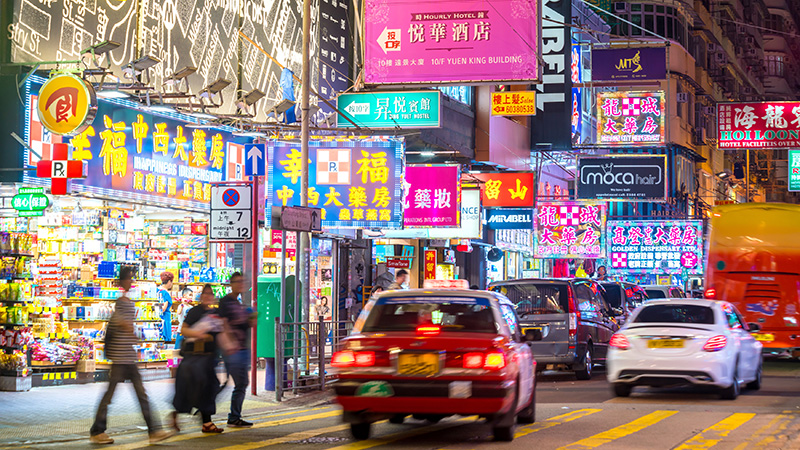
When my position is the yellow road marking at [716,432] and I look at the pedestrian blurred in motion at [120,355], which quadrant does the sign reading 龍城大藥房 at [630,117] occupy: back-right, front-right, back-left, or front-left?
back-right

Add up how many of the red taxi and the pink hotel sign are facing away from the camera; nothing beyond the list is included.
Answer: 1

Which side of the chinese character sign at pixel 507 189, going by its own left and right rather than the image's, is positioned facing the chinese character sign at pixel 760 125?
left

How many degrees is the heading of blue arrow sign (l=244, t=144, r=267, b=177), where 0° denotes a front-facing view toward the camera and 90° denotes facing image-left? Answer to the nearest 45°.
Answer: approximately 0°

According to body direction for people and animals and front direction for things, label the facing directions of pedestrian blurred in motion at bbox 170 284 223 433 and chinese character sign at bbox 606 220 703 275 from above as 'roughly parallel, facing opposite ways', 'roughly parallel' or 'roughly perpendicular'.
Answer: roughly perpendicular

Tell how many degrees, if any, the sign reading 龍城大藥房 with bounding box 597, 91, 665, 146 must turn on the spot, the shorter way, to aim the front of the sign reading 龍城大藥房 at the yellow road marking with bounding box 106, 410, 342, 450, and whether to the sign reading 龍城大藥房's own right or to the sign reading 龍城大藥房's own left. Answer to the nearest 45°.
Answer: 0° — it already faces it
